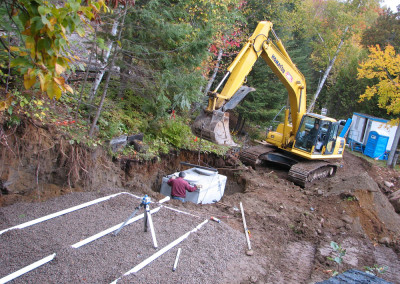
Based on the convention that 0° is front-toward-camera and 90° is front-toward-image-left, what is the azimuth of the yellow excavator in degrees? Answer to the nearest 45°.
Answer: approximately 45°

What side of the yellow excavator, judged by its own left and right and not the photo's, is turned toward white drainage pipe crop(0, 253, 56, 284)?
front

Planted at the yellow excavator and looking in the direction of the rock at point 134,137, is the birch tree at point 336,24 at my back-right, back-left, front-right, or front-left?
back-right

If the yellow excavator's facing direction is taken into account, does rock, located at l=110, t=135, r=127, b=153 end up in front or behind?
in front

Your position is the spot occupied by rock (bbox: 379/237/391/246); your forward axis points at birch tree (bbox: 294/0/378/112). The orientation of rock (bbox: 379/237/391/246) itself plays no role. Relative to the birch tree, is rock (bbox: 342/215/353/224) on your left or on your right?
left

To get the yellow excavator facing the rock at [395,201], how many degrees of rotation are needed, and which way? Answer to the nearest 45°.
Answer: approximately 135° to its left

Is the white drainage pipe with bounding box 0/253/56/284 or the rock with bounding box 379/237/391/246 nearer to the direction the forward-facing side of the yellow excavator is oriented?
the white drainage pipe

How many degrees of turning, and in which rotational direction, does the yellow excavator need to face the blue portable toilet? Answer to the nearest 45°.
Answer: approximately 180°

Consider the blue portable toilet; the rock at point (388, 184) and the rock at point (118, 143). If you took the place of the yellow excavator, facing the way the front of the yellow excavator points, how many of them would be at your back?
2

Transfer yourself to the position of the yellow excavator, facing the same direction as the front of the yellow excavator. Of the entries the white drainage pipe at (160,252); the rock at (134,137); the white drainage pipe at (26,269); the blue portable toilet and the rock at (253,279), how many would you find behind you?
1

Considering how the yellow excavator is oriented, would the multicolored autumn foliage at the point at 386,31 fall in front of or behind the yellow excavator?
behind

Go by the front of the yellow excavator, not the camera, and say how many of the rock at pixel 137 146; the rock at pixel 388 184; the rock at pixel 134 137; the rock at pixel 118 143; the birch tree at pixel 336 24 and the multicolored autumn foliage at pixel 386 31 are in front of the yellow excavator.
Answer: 3

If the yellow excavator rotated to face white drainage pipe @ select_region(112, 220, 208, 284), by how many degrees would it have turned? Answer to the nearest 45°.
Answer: approximately 45° to its left

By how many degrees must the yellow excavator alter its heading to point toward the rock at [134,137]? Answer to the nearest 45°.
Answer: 0° — it already faces it

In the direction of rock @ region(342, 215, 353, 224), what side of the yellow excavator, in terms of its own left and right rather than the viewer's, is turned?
left

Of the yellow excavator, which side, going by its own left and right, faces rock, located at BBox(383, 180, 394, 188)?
back

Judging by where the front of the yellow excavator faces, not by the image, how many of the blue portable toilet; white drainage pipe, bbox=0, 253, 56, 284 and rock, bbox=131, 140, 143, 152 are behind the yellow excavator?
1
